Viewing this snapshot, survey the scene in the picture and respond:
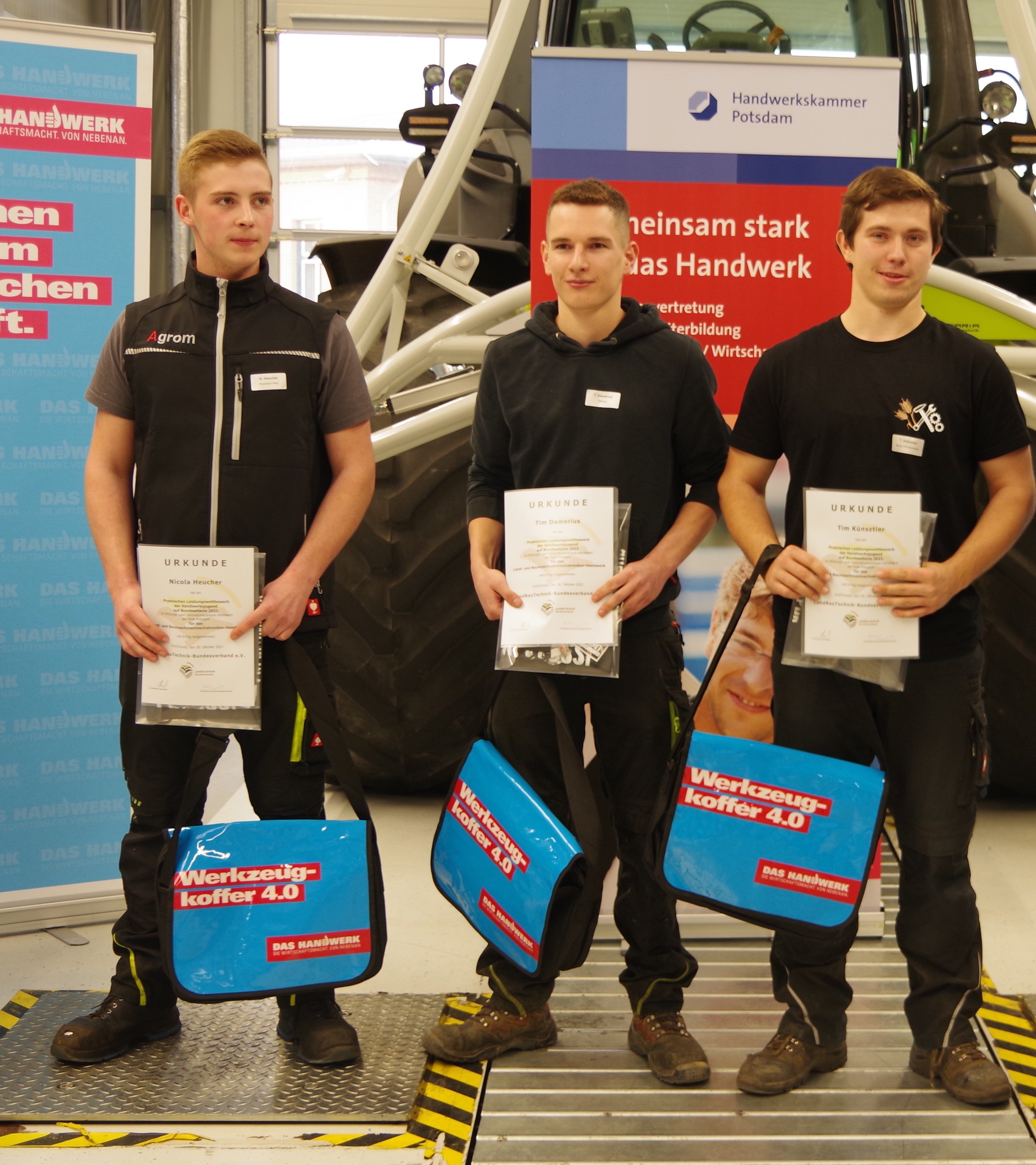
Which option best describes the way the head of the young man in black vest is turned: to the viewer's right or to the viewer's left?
to the viewer's right

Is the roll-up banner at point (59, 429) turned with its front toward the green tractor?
no

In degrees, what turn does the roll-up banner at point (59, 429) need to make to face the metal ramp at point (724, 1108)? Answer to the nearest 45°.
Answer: approximately 45° to its left

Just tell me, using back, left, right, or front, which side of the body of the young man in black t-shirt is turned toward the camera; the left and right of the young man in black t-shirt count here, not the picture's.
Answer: front

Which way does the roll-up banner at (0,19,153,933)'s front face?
toward the camera

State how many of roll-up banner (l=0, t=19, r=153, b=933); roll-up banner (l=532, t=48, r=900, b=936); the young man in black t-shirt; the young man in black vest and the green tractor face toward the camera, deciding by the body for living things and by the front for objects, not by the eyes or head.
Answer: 5

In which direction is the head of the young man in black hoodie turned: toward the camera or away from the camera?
toward the camera

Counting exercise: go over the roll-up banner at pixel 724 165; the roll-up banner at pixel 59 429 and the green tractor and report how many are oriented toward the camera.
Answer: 3

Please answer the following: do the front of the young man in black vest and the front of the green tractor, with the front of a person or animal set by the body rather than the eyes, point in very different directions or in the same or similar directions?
same or similar directions

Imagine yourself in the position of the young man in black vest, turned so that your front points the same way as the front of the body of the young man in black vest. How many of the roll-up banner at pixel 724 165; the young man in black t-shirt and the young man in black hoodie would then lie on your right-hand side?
0

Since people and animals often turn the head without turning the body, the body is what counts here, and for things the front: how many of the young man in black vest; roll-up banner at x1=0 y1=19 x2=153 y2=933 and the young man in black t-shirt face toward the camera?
3

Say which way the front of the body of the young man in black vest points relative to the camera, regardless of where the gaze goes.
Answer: toward the camera

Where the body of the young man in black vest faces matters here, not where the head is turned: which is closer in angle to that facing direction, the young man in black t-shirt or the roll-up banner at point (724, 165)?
the young man in black t-shirt

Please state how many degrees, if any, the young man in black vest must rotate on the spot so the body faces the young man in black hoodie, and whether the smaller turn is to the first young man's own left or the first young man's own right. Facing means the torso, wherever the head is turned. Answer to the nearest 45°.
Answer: approximately 90° to the first young man's own left

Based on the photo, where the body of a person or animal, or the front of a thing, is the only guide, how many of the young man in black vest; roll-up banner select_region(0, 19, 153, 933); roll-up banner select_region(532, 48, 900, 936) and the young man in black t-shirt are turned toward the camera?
4

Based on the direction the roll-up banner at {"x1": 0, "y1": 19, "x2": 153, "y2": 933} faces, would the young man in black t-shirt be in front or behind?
in front
